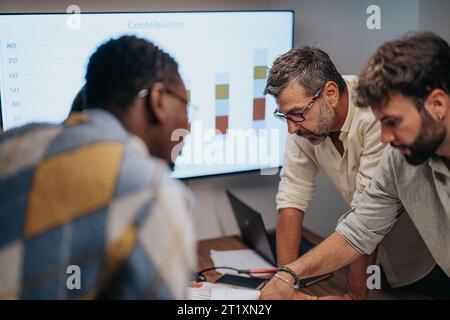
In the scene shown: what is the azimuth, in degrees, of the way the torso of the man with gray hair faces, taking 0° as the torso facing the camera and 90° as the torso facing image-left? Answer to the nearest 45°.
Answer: approximately 45°

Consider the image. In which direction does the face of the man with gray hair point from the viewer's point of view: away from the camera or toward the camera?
toward the camera

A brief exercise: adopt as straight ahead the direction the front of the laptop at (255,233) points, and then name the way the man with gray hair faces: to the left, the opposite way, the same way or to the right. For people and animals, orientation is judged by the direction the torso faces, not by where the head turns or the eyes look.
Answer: the opposite way

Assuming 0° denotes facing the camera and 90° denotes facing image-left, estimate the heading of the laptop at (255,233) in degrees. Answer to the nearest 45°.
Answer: approximately 225°

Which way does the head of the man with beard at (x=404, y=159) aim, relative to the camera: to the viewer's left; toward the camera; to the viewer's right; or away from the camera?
to the viewer's left
